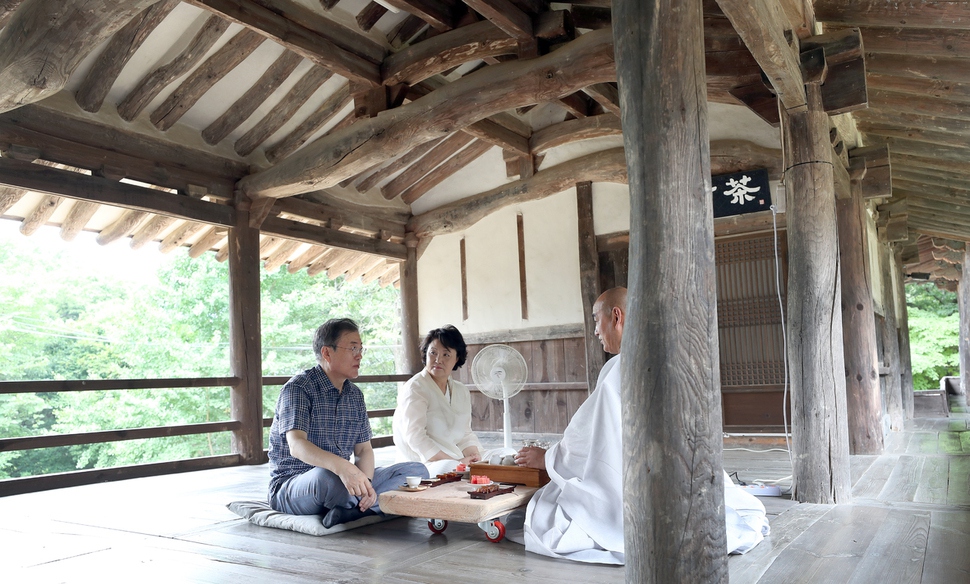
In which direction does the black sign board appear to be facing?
toward the camera

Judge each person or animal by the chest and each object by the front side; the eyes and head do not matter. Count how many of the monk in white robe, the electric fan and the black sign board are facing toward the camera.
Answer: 2

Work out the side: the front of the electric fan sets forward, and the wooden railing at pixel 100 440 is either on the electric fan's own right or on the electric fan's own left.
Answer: on the electric fan's own right

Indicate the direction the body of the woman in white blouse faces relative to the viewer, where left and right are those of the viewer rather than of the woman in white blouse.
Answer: facing the viewer and to the right of the viewer

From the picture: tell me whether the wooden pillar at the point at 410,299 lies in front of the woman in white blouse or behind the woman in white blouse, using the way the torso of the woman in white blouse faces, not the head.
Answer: behind

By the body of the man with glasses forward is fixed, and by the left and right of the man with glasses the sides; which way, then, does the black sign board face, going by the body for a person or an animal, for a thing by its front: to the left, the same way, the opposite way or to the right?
to the right

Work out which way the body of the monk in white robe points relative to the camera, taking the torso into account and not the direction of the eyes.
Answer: to the viewer's left

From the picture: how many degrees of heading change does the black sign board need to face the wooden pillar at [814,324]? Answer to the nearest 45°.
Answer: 0° — it already faces it

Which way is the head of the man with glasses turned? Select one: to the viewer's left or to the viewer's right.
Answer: to the viewer's right

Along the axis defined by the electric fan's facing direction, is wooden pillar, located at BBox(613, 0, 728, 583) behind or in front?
in front

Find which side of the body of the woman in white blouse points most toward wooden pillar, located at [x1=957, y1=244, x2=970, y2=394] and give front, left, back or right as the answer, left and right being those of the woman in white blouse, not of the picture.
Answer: left

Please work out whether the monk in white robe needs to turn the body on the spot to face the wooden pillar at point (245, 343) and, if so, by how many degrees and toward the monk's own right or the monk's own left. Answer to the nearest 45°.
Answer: approximately 45° to the monk's own right

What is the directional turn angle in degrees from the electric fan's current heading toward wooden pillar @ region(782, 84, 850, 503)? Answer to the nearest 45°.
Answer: approximately 45° to its left

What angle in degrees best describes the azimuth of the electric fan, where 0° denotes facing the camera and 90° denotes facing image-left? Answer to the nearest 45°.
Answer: approximately 0°
